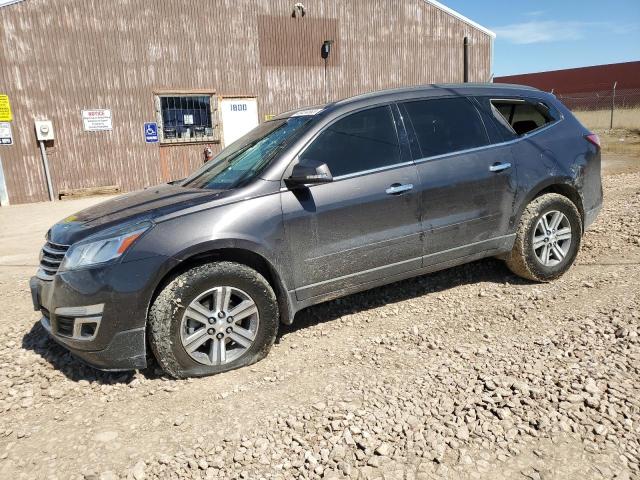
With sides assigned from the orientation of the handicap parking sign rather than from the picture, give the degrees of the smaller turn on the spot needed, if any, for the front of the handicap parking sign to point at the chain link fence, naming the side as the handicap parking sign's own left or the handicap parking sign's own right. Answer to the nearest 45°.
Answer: approximately 90° to the handicap parking sign's own left

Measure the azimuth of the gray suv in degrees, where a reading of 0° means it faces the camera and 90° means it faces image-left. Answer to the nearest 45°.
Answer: approximately 45°

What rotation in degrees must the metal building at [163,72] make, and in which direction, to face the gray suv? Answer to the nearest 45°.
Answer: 0° — it already faces it

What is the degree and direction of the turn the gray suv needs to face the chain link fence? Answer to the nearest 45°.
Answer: approximately 180°

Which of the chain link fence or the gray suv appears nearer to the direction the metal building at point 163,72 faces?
the gray suv

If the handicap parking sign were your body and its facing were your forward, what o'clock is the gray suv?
The gray suv is roughly at 12 o'clock from the handicap parking sign.

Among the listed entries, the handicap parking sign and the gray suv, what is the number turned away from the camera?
0

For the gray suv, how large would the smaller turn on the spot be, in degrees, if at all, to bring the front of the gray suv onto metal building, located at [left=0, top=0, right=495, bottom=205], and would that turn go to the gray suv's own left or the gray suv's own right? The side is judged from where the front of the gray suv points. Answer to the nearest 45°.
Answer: approximately 135° to the gray suv's own right

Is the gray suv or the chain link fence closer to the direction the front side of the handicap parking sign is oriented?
the gray suv

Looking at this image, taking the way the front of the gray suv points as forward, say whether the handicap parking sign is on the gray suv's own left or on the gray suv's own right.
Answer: on the gray suv's own right

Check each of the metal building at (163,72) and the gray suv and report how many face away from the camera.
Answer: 0

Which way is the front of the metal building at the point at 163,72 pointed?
toward the camera
